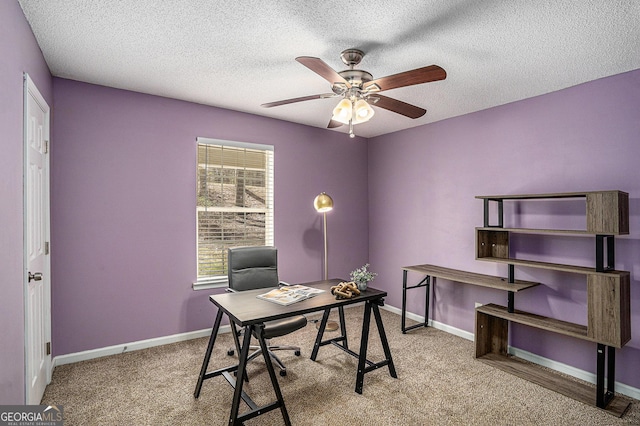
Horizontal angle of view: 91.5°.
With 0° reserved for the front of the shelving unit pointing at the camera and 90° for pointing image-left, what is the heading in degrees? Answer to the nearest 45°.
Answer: approximately 45°

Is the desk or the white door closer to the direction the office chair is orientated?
the desk

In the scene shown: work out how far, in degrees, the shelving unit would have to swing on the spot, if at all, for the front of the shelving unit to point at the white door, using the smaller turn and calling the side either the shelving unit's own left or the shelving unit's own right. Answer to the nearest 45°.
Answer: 0° — it already faces it

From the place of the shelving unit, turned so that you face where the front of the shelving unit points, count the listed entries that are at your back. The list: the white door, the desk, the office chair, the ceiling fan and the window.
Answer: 0

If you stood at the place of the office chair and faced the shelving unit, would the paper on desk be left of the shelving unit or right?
right

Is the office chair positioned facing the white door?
no

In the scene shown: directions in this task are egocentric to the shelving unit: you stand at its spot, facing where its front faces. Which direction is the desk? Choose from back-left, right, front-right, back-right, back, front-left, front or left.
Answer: front

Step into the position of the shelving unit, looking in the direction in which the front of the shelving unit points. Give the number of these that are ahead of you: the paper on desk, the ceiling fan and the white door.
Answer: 3

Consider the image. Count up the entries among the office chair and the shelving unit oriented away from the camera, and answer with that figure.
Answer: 0

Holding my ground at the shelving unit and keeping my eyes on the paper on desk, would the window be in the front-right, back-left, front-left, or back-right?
front-right

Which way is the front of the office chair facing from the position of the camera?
facing the viewer and to the right of the viewer

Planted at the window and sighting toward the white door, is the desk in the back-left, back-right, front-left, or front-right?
front-left
